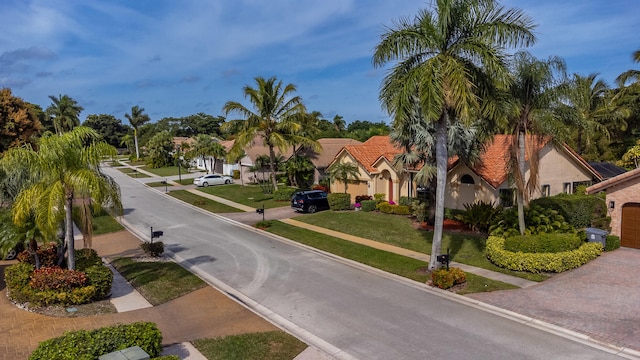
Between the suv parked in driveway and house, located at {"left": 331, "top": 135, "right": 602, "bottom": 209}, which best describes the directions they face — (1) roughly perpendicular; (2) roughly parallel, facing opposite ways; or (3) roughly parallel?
roughly parallel, facing opposite ways

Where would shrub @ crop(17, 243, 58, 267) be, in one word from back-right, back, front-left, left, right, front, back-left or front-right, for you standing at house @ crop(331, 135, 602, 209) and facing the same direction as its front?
front

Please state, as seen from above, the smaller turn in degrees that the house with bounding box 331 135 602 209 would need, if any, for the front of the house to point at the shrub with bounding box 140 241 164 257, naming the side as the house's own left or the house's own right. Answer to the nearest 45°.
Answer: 0° — it already faces it

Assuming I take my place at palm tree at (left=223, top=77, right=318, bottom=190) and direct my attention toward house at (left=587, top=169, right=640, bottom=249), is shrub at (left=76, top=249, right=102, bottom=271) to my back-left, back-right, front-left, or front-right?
front-right

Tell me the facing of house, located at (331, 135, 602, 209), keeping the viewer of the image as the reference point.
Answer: facing the viewer and to the left of the viewer

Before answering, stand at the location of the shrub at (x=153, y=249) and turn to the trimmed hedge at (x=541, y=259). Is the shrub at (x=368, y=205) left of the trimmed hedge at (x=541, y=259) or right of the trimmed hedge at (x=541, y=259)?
left

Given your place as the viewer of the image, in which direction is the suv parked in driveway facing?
facing away from the viewer and to the right of the viewer

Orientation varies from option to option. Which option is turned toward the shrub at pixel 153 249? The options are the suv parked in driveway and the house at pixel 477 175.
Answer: the house

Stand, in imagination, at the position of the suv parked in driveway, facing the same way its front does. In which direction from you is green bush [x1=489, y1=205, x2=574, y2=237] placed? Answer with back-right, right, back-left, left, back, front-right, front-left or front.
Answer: right

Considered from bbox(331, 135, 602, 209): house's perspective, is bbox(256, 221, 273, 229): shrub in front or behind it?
in front

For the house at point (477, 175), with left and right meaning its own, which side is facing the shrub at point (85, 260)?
front

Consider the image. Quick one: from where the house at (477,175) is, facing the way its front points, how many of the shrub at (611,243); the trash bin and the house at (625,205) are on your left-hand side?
3

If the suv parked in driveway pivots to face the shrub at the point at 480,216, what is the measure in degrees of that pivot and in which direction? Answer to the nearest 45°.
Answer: approximately 90° to its right

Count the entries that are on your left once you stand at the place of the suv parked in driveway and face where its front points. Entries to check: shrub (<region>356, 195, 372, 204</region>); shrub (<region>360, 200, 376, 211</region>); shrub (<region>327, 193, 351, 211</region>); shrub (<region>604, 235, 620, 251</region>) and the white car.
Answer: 1
